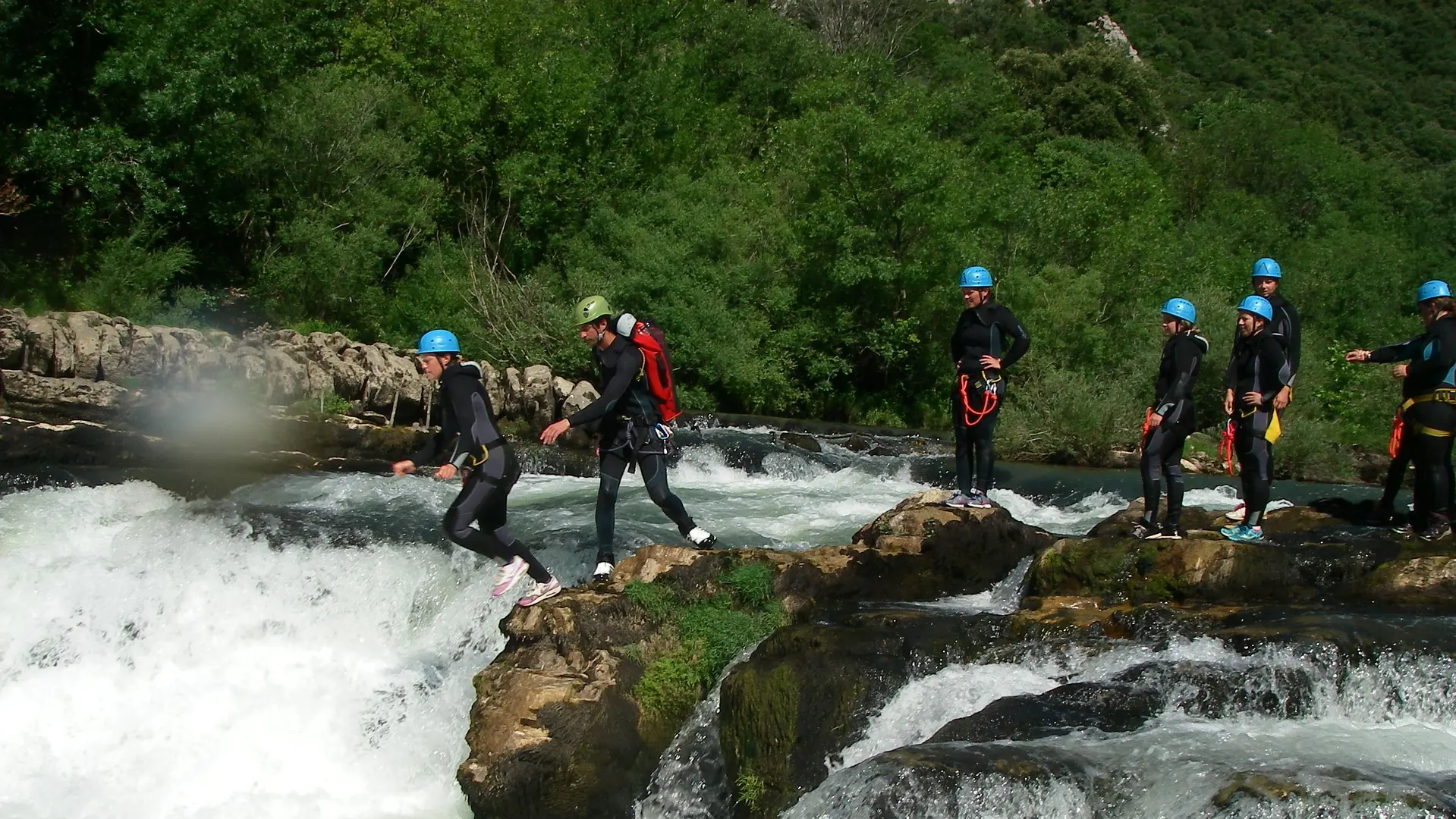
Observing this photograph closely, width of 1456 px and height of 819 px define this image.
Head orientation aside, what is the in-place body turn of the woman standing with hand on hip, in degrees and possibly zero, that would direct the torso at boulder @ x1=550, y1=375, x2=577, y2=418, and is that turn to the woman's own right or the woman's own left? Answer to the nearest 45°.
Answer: approximately 90° to the woman's own right

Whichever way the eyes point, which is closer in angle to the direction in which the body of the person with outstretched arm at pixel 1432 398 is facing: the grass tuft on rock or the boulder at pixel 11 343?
the boulder

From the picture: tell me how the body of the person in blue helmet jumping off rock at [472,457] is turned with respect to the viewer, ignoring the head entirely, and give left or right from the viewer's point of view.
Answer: facing to the left of the viewer

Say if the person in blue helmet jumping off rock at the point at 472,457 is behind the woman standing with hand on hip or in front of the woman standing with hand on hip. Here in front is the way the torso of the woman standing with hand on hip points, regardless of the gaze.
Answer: in front

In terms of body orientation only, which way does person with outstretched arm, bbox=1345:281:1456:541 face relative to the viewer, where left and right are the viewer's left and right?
facing to the left of the viewer

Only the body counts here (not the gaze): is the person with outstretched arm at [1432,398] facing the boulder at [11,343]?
yes

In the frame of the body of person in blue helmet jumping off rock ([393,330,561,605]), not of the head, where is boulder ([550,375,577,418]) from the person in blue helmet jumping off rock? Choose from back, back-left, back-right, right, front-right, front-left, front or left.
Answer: right

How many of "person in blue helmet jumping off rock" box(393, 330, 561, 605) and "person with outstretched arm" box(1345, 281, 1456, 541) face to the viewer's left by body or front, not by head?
2

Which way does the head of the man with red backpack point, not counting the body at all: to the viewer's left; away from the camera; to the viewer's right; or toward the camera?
to the viewer's left

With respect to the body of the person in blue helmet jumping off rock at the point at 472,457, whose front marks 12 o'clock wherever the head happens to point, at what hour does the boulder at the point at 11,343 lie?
The boulder is roughly at 2 o'clock from the person in blue helmet jumping off rock.

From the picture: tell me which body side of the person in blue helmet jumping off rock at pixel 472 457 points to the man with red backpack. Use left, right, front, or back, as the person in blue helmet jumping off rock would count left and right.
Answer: back

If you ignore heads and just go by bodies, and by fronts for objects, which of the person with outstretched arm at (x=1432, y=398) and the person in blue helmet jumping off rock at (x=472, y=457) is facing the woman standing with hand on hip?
the person with outstretched arm at (x=1432, y=398)

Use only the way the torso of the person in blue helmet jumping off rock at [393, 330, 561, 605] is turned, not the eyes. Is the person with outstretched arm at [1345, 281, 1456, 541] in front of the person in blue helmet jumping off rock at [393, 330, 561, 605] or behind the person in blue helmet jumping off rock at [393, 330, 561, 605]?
behind
